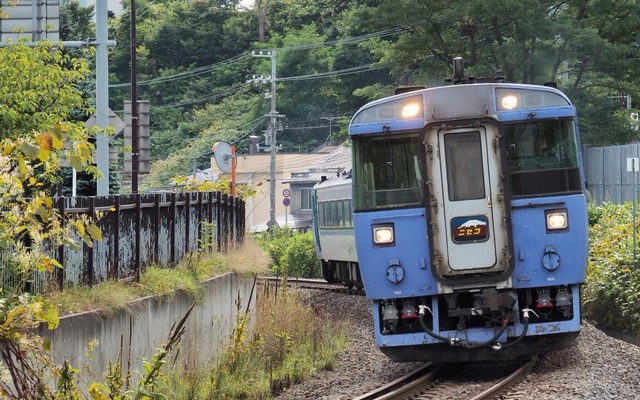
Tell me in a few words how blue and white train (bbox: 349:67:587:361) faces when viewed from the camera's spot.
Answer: facing the viewer

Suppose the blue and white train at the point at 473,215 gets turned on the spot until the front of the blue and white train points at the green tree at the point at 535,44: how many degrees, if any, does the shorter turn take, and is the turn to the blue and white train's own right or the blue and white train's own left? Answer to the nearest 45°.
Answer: approximately 180°

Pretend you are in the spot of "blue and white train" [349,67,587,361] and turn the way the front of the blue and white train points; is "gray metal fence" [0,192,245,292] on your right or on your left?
on your right

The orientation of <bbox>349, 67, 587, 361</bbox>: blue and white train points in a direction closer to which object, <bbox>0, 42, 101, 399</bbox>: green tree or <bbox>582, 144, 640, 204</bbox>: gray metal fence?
the green tree

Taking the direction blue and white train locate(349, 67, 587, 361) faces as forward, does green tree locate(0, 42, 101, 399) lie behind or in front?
in front

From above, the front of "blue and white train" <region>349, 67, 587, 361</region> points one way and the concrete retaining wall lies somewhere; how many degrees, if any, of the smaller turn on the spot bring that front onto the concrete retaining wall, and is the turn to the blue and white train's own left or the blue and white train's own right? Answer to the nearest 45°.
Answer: approximately 90° to the blue and white train's own right
